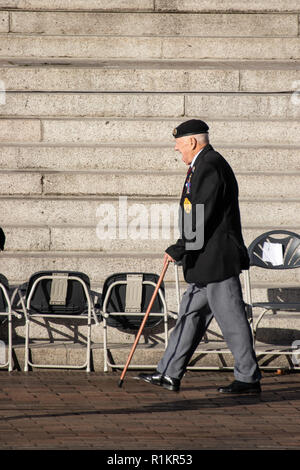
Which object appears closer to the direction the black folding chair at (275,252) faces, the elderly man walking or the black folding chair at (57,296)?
the elderly man walking

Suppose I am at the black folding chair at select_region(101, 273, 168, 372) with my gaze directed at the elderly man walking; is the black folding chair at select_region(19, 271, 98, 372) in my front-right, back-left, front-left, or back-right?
back-right

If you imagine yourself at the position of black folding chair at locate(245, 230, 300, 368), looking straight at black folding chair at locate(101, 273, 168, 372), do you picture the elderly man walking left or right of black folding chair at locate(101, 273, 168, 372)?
left

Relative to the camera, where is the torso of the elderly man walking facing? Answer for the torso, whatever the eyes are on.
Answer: to the viewer's left

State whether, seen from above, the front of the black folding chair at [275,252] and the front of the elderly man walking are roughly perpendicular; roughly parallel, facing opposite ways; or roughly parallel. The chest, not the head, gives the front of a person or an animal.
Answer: roughly perpendicular

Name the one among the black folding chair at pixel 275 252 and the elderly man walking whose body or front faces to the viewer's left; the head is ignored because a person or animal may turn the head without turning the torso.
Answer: the elderly man walking

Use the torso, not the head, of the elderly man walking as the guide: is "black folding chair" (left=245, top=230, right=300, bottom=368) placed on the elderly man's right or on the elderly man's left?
on the elderly man's right

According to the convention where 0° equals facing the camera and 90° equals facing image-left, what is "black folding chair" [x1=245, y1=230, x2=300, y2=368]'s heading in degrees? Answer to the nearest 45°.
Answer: approximately 0°

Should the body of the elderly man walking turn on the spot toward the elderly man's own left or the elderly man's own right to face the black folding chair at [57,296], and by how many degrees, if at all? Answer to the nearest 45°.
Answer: approximately 45° to the elderly man's own right

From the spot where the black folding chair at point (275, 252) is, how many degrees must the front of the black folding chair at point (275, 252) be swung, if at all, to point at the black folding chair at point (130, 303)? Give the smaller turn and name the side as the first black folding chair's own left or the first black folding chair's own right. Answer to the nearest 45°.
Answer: approximately 90° to the first black folding chair's own right

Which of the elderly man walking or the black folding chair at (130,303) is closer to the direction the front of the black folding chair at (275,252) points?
the elderly man walking
